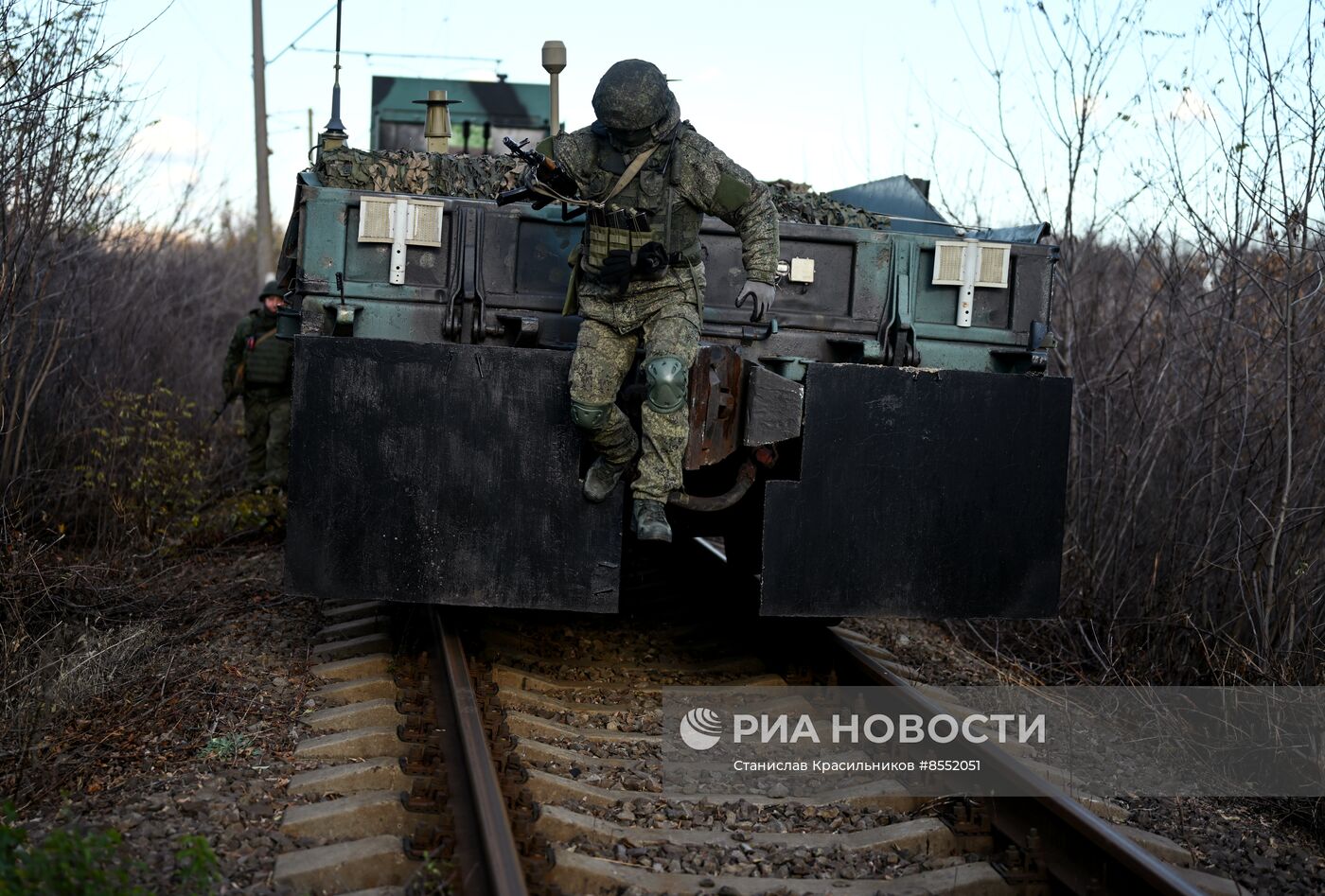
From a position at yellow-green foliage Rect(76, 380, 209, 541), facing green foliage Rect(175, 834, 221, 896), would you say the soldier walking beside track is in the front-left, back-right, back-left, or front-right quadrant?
back-left
